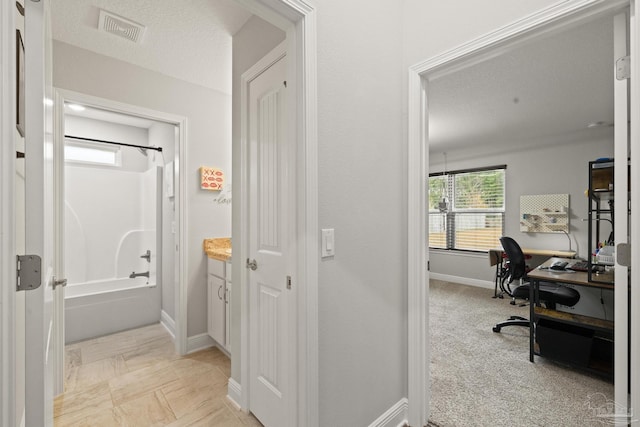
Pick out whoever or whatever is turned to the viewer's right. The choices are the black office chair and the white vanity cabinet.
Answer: the black office chair

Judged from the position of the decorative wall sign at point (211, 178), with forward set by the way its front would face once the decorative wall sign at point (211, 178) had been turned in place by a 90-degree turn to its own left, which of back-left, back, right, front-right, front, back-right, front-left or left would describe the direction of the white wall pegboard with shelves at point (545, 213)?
front-right

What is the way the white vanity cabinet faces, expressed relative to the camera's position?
facing the viewer and to the left of the viewer

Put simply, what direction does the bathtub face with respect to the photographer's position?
facing the viewer and to the right of the viewer

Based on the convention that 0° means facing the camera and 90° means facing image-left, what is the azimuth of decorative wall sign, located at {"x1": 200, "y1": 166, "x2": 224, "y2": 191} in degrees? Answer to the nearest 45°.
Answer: approximately 315°

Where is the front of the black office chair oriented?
to the viewer's right

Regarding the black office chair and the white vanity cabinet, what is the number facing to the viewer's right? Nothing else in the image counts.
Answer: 1

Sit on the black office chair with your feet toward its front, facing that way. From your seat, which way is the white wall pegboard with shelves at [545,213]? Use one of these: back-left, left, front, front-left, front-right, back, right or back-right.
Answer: left
